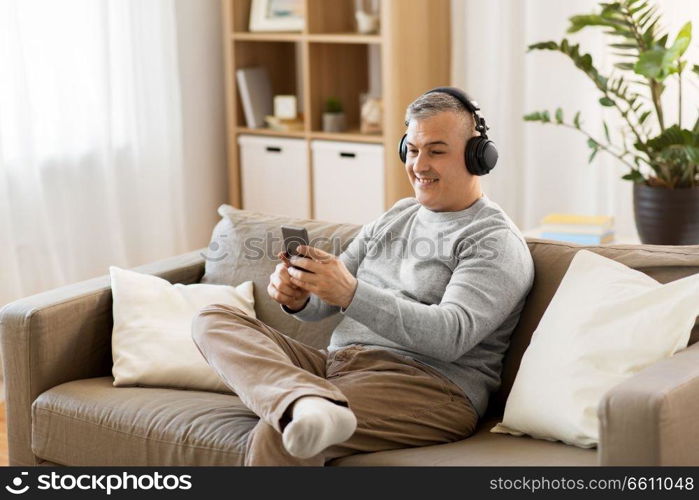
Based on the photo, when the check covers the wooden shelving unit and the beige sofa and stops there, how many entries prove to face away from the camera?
0

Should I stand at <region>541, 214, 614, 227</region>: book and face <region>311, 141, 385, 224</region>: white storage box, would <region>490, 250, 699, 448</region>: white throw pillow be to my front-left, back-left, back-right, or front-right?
back-left

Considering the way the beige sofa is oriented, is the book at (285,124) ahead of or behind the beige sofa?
behind

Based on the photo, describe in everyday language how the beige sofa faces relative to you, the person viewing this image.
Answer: facing the viewer and to the left of the viewer

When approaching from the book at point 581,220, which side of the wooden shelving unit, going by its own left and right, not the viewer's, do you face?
left

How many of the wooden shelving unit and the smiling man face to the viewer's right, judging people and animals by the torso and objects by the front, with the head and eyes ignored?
0

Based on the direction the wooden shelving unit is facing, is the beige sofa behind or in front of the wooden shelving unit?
in front

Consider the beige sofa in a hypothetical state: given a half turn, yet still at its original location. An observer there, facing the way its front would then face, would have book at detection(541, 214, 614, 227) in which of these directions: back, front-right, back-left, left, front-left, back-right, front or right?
front

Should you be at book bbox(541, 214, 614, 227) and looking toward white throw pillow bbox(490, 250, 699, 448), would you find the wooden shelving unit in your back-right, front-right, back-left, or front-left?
back-right

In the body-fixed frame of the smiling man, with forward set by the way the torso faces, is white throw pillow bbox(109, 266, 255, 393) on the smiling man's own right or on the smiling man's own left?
on the smiling man's own right

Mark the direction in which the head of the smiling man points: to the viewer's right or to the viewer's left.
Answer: to the viewer's left
